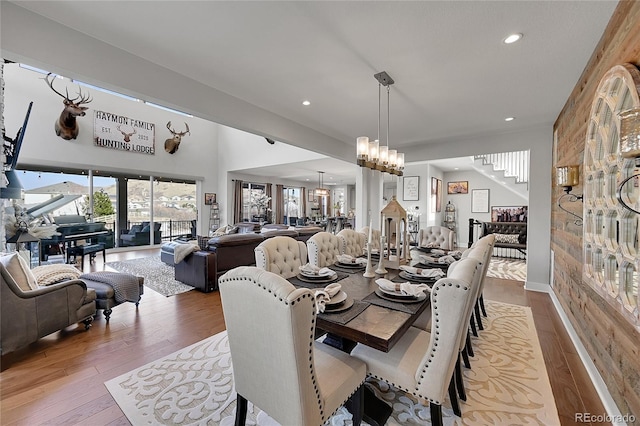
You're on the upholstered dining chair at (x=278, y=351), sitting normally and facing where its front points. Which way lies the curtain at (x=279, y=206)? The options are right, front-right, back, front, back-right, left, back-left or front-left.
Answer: front-left

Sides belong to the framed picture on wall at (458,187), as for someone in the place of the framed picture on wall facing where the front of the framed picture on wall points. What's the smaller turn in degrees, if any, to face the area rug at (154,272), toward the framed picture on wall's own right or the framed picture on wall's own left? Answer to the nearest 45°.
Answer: approximately 45° to the framed picture on wall's own right

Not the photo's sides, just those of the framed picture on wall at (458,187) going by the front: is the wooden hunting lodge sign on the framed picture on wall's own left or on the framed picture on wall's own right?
on the framed picture on wall's own right

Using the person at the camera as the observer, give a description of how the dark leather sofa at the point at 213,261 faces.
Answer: facing away from the viewer and to the left of the viewer

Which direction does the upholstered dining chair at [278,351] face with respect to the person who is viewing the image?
facing away from the viewer and to the right of the viewer

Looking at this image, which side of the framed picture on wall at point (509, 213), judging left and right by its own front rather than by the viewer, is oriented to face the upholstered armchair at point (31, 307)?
front

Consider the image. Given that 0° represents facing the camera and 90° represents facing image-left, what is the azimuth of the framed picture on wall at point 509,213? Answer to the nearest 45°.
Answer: approximately 0°

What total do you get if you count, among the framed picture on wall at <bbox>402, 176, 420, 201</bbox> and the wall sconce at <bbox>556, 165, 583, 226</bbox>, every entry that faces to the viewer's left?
1

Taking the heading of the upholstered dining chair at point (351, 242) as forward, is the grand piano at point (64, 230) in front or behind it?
behind

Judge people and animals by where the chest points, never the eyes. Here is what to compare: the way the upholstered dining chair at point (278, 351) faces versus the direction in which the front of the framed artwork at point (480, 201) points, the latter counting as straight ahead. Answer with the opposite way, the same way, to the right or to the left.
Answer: the opposite way

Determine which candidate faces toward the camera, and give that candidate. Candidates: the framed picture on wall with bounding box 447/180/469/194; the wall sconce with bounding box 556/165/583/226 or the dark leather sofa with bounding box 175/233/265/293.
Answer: the framed picture on wall

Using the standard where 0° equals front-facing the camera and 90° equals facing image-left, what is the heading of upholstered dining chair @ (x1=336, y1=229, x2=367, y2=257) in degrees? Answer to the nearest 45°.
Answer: approximately 315°

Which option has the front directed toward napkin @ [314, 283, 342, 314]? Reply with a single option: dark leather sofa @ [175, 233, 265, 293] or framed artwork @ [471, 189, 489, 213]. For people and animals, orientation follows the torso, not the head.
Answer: the framed artwork

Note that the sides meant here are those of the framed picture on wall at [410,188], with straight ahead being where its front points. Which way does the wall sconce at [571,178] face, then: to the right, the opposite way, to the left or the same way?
to the right

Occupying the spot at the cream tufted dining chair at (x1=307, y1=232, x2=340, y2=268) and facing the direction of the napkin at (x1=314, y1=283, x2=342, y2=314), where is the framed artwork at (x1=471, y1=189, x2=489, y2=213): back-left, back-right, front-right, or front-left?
back-left

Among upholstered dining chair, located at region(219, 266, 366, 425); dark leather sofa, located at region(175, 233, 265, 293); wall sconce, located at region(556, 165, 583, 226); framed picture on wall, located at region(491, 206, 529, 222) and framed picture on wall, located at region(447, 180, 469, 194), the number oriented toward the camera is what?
2

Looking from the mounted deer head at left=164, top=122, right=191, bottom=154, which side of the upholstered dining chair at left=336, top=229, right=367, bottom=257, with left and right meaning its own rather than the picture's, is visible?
back
